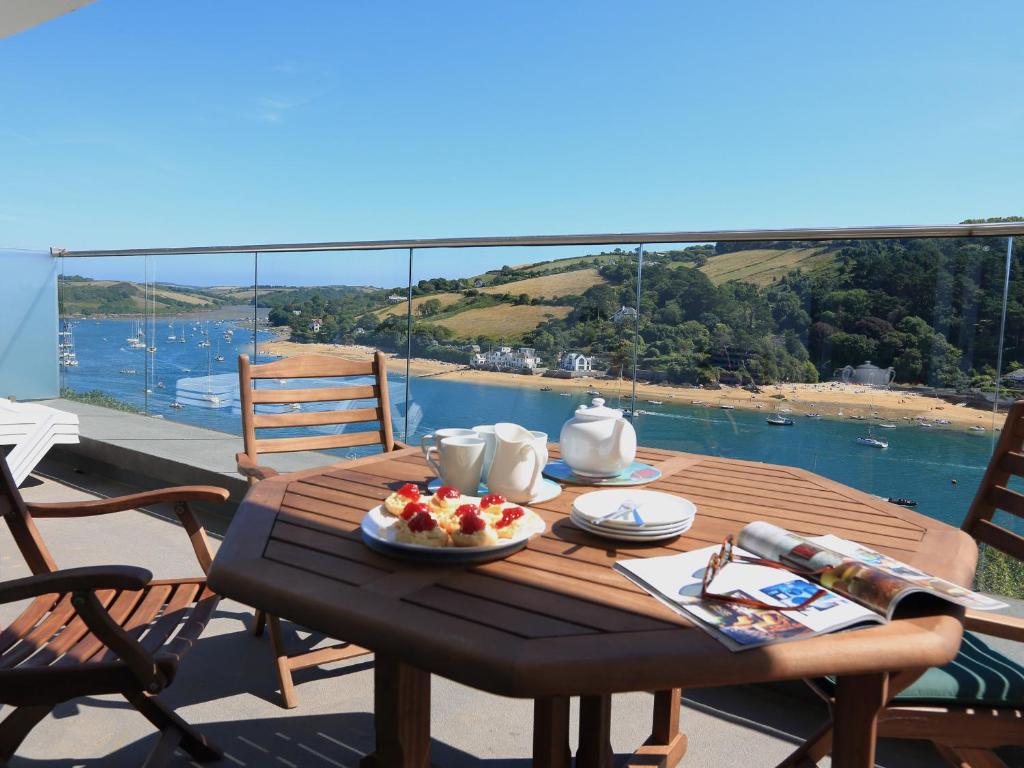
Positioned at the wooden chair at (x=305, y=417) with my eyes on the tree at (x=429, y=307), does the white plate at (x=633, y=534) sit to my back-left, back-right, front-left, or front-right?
back-right

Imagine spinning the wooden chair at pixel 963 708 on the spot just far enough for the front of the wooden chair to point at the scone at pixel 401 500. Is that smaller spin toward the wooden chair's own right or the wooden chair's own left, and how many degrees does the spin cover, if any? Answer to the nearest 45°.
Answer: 0° — it already faces it

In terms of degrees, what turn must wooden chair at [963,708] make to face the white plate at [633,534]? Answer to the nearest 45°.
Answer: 0° — it already faces it

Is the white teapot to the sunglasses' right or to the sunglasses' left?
on its right

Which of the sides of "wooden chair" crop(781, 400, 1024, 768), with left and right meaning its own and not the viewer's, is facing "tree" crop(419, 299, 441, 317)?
right
